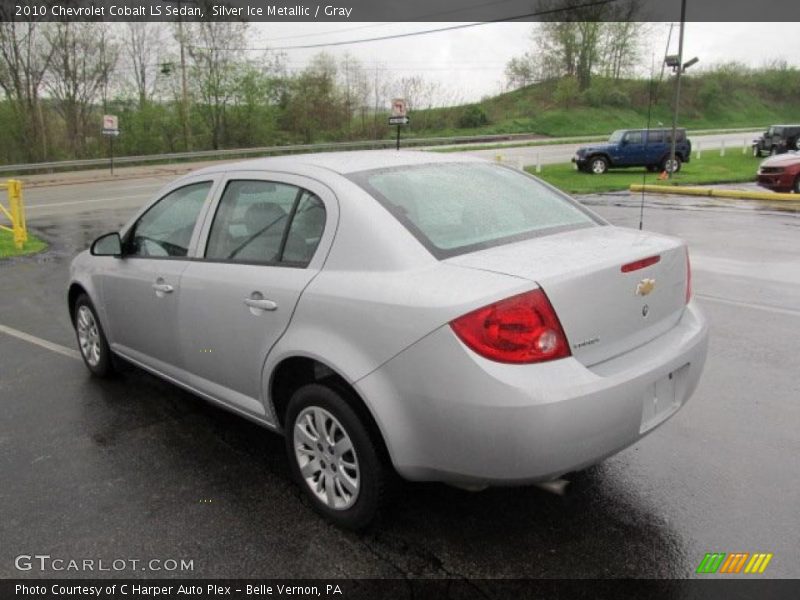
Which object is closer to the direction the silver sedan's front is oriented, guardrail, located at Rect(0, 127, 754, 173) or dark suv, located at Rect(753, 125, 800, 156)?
the guardrail

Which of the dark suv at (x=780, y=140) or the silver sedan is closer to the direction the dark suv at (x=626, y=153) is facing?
the silver sedan

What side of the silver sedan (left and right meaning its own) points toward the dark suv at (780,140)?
right

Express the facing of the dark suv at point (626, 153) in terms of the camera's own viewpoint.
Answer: facing to the left of the viewer

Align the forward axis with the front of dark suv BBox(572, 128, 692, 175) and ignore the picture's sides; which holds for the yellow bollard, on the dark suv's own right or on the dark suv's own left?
on the dark suv's own left

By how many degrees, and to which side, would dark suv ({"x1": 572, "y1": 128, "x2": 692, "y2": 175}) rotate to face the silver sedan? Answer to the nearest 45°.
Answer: approximately 90° to its left

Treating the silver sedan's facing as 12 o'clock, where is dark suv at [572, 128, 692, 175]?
The dark suv is roughly at 2 o'clock from the silver sedan.

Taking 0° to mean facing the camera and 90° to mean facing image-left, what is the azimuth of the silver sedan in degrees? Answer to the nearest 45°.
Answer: approximately 135°
